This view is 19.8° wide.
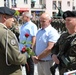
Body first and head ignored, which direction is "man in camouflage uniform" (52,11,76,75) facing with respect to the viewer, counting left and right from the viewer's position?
facing the viewer and to the left of the viewer

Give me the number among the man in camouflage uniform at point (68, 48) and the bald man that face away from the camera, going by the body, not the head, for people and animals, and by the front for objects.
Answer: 0

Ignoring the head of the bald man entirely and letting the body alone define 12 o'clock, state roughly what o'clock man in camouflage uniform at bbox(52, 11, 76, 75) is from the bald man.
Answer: The man in camouflage uniform is roughly at 10 o'clock from the bald man.
